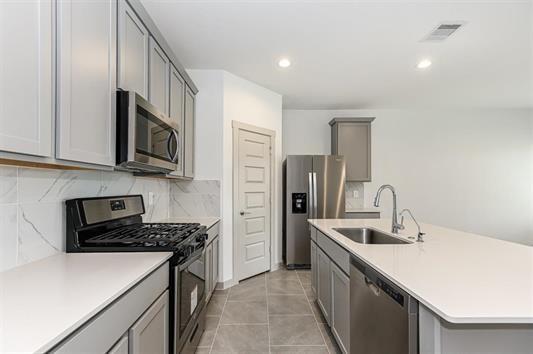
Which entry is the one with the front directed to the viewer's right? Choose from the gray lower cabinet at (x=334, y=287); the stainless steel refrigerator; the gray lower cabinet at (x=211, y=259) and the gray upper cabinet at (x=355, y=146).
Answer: the gray lower cabinet at (x=211, y=259)

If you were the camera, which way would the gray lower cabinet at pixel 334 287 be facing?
facing to the left of the viewer

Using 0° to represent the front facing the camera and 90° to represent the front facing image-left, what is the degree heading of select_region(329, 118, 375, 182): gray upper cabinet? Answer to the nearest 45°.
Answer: approximately 0°

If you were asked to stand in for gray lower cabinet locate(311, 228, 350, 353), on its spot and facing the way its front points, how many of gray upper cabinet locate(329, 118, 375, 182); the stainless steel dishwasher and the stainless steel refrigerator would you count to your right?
2

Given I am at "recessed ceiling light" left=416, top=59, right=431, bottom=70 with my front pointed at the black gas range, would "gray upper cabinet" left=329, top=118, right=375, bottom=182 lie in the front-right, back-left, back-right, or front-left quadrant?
back-right

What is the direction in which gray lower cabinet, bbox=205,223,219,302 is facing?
to the viewer's right

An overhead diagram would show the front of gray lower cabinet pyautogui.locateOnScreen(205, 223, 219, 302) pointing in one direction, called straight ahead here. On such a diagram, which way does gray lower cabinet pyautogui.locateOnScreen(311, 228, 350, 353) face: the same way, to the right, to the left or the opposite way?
the opposite way

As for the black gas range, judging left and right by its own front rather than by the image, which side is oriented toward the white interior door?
left

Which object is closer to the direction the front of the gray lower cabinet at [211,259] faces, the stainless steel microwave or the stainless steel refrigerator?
the stainless steel refrigerator

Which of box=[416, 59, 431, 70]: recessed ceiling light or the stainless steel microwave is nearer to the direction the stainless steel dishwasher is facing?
the stainless steel microwave

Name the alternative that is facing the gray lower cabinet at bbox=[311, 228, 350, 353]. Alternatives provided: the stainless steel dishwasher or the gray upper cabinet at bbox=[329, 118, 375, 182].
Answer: the gray upper cabinet
